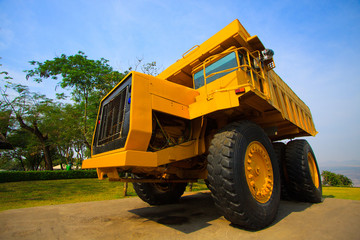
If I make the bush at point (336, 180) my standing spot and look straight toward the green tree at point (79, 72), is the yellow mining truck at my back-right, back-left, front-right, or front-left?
front-left

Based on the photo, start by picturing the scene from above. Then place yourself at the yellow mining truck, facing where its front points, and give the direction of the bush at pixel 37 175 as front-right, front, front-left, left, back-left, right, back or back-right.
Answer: right

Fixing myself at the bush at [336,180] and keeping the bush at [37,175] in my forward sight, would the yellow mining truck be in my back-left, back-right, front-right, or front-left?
front-left

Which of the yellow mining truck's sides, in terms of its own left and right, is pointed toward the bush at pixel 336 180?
back

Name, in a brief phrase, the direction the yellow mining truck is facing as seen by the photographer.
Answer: facing the viewer and to the left of the viewer

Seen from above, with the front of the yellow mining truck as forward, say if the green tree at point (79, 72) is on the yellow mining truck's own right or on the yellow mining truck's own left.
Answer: on the yellow mining truck's own right

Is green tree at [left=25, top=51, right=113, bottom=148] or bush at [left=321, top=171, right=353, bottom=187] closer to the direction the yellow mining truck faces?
the green tree

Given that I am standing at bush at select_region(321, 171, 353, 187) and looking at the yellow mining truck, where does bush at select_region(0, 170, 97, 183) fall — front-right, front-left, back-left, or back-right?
front-right
